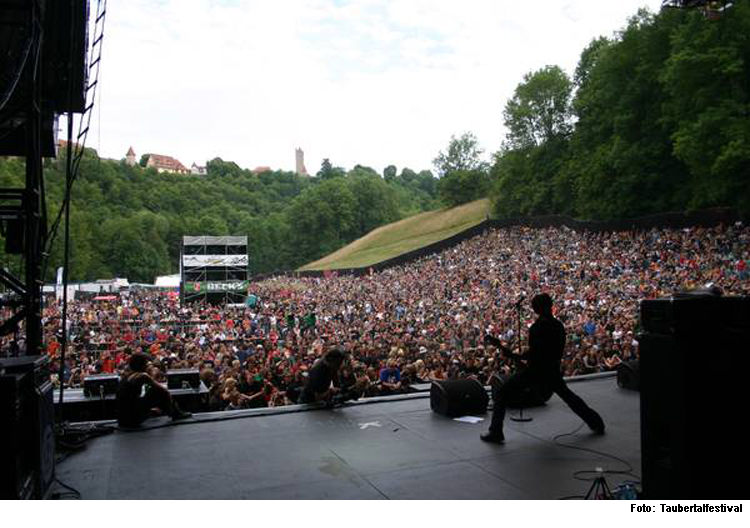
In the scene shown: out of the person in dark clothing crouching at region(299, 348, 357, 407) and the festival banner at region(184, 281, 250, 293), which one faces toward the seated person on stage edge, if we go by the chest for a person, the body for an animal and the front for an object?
the festival banner

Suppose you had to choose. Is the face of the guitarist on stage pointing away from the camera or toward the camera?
away from the camera

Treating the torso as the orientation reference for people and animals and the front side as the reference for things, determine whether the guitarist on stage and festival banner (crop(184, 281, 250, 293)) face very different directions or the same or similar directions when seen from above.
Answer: very different directions

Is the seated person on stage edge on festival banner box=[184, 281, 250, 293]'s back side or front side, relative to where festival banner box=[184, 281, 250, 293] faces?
on the front side

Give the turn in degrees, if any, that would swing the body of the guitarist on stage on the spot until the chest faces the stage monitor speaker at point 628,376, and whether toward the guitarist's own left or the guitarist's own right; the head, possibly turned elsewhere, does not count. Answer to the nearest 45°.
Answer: approximately 45° to the guitarist's own right

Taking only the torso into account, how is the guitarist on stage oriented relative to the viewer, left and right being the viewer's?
facing away from the viewer and to the left of the viewer

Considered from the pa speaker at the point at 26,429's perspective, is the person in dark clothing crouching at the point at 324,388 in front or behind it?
in front

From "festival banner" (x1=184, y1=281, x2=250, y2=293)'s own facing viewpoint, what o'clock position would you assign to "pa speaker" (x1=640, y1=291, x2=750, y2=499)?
The pa speaker is roughly at 12 o'clock from the festival banner.

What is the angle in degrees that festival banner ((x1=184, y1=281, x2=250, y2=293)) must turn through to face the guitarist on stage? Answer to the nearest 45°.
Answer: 0° — it already faces them
